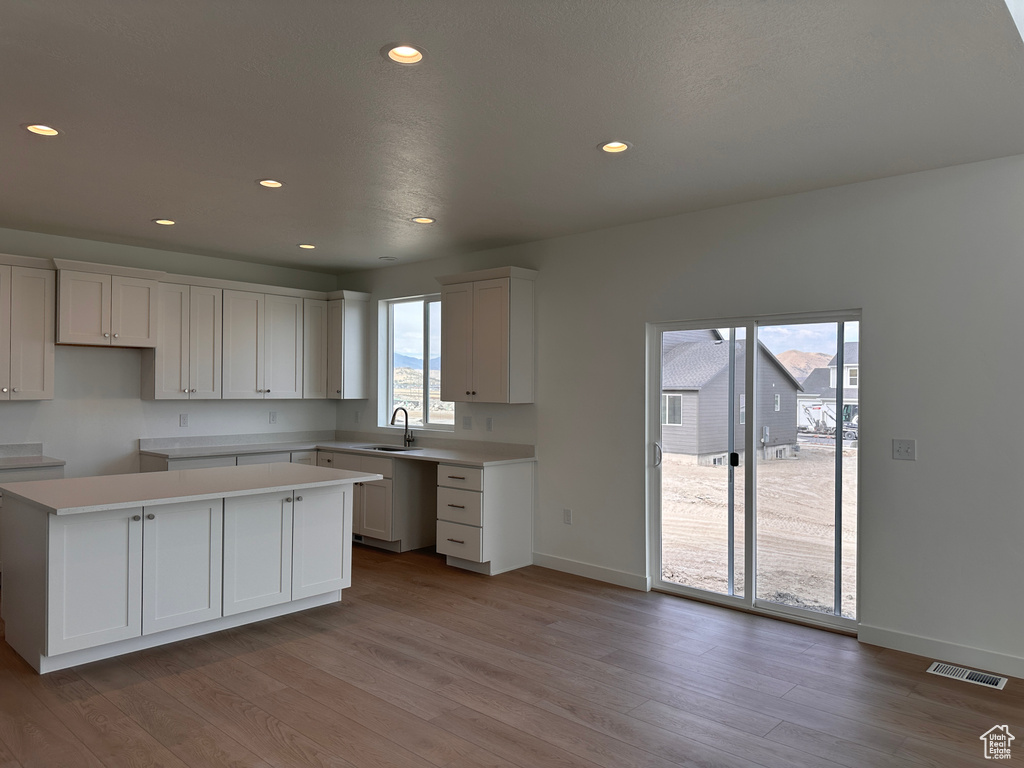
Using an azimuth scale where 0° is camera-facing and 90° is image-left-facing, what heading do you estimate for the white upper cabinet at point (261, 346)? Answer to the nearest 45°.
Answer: approximately 315°

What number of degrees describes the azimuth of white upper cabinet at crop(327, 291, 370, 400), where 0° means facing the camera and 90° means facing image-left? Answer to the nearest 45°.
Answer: approximately 45°

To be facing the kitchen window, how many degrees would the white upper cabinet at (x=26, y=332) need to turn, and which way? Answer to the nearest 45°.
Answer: approximately 90° to its left
